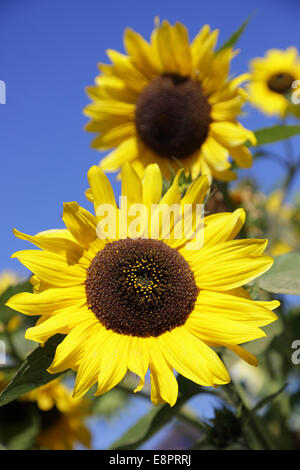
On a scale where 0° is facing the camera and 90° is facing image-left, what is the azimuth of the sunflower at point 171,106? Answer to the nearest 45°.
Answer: approximately 0°

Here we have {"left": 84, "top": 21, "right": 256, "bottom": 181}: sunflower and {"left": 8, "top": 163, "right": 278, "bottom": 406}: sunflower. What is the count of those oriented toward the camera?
2

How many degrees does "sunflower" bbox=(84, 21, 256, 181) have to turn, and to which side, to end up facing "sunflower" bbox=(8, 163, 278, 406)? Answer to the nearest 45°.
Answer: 0° — it already faces it

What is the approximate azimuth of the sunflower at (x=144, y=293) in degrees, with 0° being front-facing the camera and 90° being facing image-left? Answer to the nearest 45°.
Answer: approximately 0°

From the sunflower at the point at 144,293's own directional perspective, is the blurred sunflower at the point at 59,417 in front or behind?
behind

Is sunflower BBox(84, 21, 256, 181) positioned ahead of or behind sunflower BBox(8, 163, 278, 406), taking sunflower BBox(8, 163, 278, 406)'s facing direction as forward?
behind
